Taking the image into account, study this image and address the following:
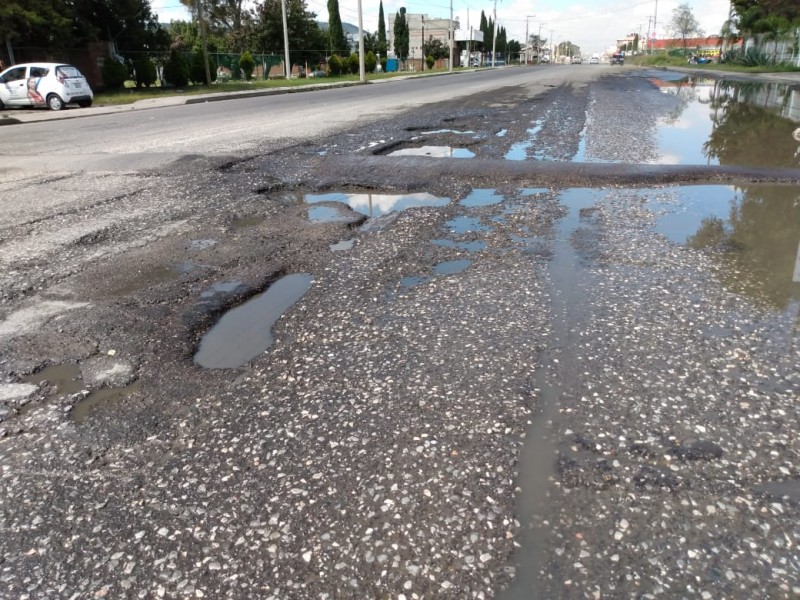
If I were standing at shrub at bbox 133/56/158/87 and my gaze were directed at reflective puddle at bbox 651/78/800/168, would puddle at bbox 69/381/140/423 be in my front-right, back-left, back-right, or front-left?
front-right

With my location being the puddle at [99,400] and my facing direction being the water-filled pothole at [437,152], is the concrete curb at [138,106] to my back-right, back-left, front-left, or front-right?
front-left

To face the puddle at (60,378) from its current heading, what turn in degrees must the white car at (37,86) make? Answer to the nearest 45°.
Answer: approximately 135° to its left

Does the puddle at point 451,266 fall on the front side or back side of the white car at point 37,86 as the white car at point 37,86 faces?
on the back side

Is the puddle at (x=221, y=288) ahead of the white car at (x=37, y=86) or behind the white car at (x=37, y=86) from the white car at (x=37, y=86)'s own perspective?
behind

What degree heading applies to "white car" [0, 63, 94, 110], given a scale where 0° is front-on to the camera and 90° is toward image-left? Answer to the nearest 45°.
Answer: approximately 135°

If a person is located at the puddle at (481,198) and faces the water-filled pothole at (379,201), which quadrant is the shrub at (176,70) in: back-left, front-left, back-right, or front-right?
front-right

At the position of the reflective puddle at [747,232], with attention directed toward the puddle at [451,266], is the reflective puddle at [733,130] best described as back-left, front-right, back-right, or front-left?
back-right

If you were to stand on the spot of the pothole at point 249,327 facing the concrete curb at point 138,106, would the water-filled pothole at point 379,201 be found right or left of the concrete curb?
right

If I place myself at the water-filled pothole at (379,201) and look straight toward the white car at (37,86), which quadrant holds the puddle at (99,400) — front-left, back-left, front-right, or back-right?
back-left

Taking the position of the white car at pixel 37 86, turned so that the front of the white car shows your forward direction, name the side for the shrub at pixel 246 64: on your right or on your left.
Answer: on your right

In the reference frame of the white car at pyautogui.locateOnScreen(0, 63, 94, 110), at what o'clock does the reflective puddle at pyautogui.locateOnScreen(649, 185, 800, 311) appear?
The reflective puddle is roughly at 7 o'clock from the white car.
